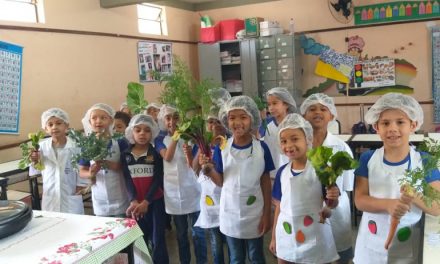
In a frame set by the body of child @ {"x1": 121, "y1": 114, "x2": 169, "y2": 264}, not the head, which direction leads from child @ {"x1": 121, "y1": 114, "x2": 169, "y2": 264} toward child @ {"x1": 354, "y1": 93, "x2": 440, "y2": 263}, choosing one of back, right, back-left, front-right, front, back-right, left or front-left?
front-left

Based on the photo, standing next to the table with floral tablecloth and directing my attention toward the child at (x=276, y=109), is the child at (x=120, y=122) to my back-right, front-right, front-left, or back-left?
front-left

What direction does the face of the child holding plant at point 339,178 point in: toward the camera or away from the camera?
toward the camera

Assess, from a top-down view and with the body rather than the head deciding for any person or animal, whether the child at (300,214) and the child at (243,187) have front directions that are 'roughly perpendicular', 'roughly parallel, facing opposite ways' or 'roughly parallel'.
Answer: roughly parallel

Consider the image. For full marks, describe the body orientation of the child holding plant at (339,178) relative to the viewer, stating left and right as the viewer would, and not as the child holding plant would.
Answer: facing the viewer

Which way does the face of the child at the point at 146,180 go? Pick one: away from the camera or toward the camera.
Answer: toward the camera

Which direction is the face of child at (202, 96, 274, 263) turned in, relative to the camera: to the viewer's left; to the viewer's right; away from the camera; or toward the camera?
toward the camera

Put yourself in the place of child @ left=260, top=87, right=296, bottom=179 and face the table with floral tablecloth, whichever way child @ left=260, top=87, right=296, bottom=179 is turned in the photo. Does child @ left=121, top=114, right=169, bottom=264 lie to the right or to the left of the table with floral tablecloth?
right

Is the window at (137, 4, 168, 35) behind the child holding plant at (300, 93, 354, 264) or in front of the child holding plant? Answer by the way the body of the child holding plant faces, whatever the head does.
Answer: behind

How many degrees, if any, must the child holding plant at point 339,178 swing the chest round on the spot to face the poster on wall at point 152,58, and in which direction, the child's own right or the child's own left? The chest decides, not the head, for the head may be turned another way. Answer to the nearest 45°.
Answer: approximately 135° to the child's own right

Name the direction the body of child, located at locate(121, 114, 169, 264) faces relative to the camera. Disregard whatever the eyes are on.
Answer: toward the camera
